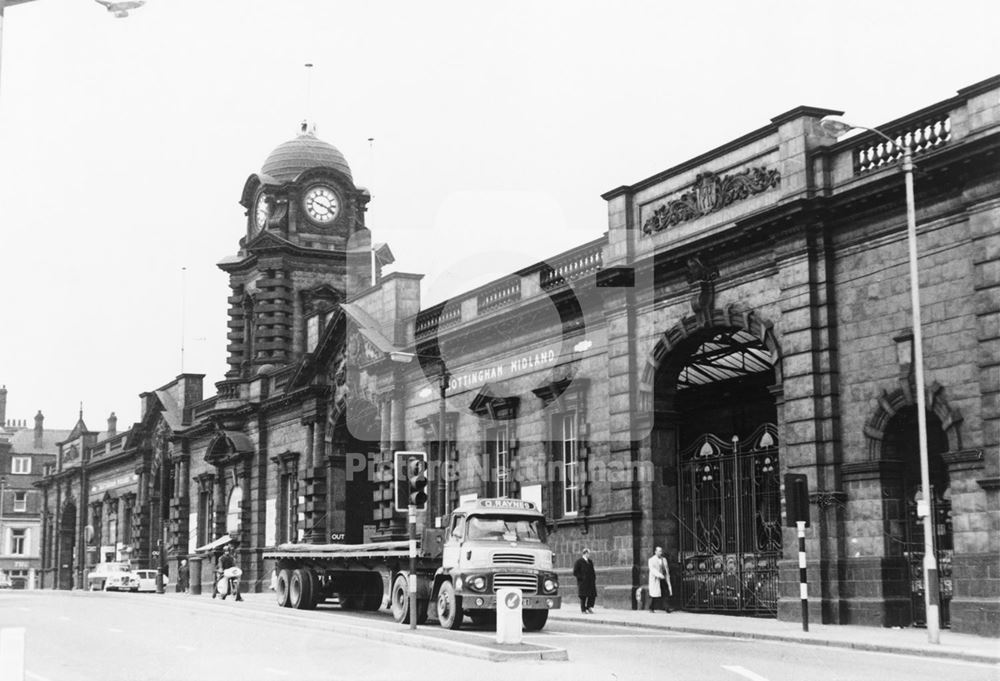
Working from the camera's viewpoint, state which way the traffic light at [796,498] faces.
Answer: facing away from the viewer and to the left of the viewer

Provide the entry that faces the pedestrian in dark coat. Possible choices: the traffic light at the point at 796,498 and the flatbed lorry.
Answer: the traffic light

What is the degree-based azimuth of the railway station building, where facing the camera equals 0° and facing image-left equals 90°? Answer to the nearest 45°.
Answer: approximately 45°

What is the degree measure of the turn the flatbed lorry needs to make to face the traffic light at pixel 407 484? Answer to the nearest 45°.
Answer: approximately 90° to its right

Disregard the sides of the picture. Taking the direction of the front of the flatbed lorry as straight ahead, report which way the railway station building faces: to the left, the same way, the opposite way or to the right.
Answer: to the right

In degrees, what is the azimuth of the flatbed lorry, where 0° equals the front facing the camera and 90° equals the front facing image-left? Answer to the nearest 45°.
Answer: approximately 315°

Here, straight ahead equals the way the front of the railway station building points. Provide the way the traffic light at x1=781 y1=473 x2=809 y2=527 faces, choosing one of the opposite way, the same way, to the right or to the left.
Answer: to the right

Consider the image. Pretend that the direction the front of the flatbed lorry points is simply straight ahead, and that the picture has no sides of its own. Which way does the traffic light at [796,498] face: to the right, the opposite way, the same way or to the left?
the opposite way
